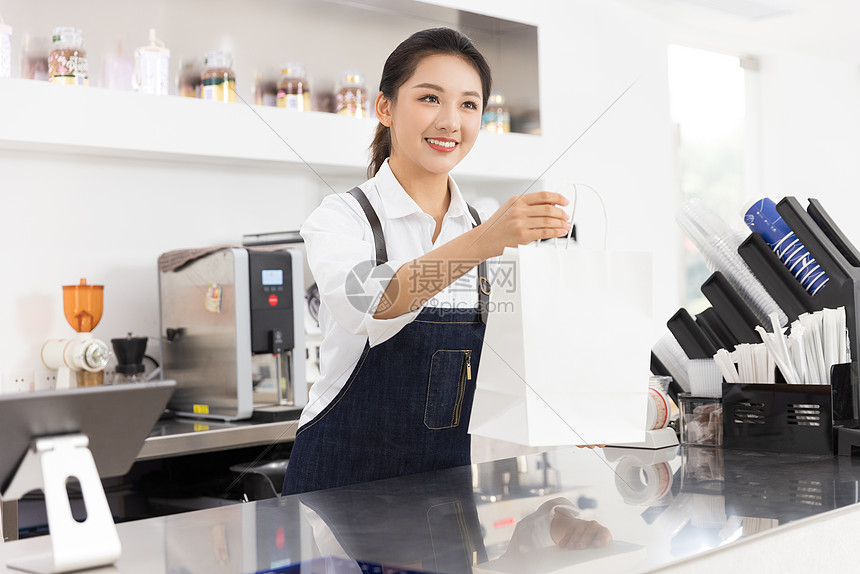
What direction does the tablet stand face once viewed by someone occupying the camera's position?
facing away from the viewer and to the left of the viewer

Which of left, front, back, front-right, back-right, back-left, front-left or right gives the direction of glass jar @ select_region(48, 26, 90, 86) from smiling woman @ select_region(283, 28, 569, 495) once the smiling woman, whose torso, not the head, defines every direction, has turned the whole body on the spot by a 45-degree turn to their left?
back-left

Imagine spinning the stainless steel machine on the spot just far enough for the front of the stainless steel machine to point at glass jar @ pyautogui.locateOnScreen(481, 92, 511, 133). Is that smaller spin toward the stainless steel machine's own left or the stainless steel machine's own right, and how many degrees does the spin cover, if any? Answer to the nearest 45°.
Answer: approximately 90° to the stainless steel machine's own left

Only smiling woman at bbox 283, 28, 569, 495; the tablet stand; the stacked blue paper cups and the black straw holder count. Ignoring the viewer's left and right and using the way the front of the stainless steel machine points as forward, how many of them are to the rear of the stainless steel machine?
0

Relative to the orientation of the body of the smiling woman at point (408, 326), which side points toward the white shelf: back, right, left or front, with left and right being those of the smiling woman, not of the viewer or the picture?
back

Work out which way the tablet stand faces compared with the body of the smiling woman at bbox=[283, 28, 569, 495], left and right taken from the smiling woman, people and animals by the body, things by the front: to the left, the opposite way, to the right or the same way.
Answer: the opposite way

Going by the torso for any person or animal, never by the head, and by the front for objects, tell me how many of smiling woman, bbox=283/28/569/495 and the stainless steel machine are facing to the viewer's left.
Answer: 0

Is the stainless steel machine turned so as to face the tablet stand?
no

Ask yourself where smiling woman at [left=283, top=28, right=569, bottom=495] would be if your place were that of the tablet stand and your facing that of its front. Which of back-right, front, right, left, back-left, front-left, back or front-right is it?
right

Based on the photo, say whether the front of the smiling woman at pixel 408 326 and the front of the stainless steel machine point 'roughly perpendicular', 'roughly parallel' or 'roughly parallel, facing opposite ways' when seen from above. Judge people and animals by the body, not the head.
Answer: roughly parallel

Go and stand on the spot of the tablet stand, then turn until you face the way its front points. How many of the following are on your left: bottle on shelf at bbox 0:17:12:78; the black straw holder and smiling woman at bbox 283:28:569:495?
0

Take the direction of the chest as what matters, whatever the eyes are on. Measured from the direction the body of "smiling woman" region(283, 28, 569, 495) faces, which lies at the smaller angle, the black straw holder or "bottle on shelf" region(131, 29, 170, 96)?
the black straw holder

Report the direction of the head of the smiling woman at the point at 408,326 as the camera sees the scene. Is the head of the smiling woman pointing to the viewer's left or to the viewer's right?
to the viewer's right

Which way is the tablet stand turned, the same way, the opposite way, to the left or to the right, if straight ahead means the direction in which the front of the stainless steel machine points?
the opposite way

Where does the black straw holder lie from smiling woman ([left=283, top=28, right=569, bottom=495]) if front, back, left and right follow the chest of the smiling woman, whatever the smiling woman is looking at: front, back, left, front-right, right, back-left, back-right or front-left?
front-left
